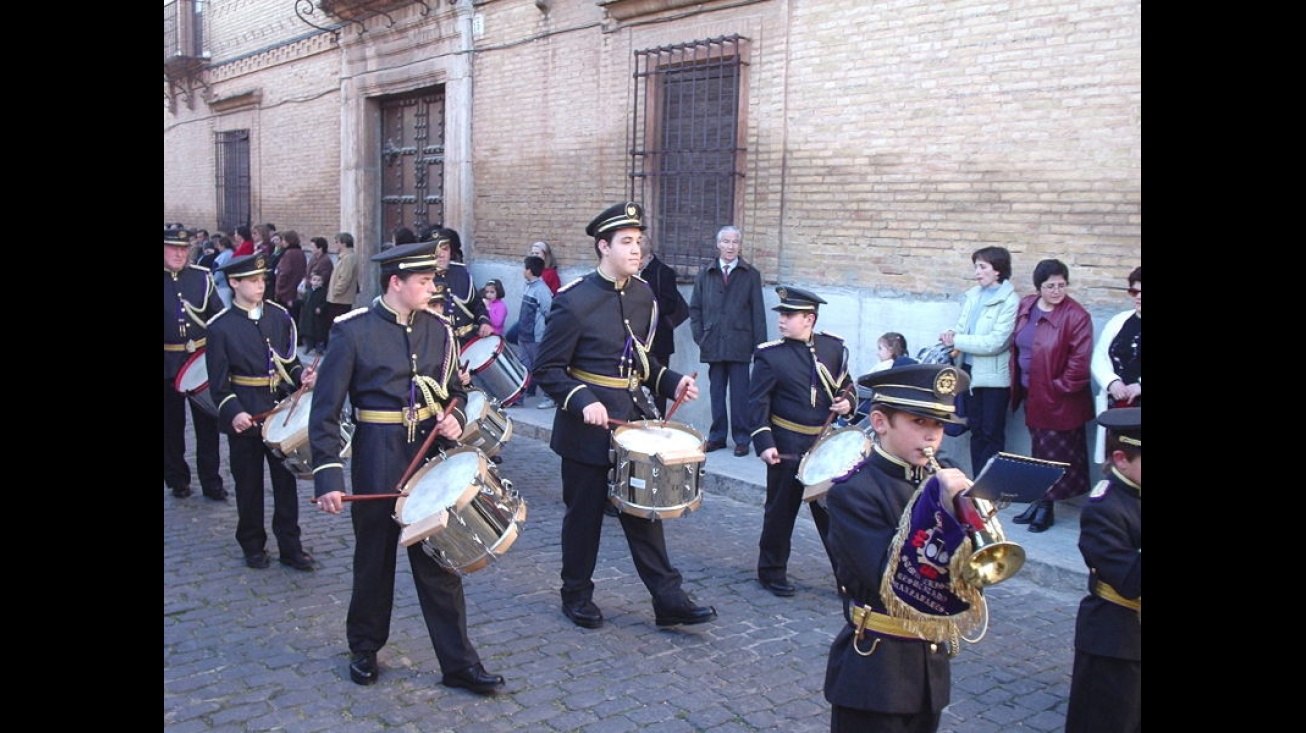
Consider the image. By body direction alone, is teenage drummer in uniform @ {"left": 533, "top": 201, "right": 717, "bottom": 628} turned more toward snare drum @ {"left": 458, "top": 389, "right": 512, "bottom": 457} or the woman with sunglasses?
the woman with sunglasses

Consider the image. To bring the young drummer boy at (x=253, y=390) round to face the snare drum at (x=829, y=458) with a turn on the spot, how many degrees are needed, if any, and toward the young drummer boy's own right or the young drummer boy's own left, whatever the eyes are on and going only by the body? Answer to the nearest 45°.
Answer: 0° — they already face it

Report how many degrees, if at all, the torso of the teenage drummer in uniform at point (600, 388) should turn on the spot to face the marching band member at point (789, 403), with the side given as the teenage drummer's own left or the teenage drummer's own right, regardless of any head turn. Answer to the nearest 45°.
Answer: approximately 90° to the teenage drummer's own left

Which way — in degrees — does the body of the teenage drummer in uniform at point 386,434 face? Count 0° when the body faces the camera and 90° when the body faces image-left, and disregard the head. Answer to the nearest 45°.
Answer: approximately 315°

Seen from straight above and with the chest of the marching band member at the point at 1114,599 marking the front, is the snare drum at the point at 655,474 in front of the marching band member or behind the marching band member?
behind
